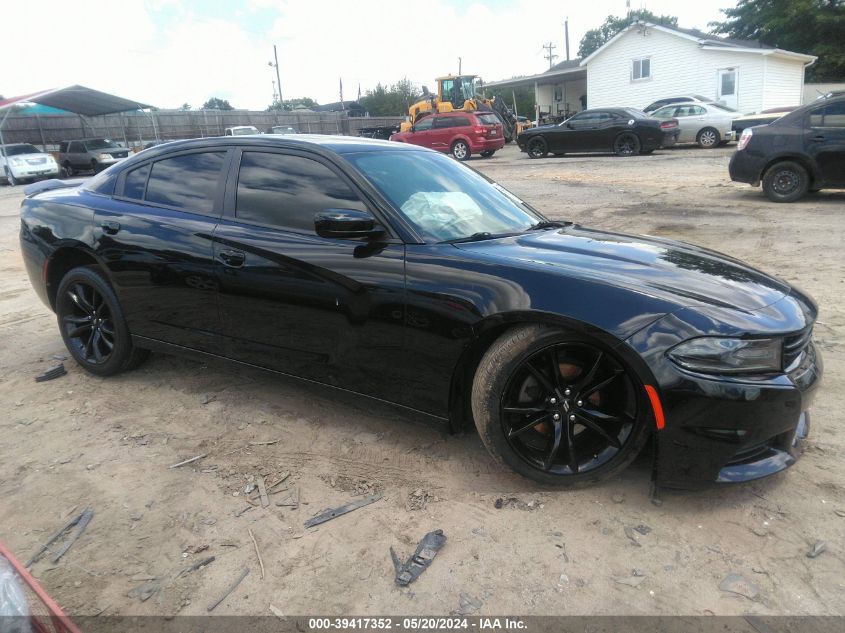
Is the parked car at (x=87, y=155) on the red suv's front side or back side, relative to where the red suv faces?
on the front side

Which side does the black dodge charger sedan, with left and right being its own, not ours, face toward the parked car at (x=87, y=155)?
back

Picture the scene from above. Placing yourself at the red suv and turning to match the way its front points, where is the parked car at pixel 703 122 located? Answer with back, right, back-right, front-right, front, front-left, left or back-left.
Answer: back-right

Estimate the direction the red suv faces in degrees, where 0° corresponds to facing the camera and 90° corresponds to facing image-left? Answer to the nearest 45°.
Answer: approximately 135°

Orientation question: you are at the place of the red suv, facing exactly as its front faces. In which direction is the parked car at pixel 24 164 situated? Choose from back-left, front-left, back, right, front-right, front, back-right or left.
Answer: front-left

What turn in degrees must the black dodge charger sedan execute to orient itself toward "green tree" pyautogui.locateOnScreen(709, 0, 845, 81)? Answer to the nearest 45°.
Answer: approximately 90° to its left

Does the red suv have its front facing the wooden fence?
yes

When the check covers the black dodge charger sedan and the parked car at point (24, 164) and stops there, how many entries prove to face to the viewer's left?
0

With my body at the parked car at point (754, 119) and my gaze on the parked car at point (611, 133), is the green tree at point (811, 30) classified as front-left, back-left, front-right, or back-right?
back-right

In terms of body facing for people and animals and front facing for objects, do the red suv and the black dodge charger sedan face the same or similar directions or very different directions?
very different directions

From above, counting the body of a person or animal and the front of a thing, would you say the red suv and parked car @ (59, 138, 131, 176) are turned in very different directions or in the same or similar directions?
very different directions

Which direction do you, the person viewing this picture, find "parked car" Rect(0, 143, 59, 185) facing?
facing the viewer and to the right of the viewer

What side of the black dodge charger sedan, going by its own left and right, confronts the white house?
left

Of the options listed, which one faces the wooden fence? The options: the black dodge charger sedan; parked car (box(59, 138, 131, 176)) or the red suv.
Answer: the red suv

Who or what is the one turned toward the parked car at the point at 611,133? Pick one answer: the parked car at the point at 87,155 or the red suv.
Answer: the parked car at the point at 87,155

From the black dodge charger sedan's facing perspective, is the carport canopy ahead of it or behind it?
behind
